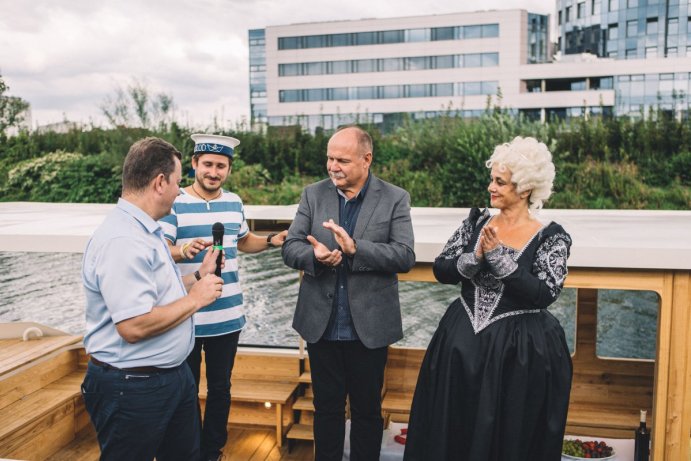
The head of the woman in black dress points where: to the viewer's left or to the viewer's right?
to the viewer's left

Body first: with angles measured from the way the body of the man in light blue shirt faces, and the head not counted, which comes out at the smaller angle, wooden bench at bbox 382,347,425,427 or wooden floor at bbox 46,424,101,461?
the wooden bench

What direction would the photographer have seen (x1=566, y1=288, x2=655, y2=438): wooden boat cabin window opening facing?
facing the viewer

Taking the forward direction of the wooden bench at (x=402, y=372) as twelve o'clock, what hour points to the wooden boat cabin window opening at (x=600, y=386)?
the wooden boat cabin window opening at (x=600, y=386) is roughly at 9 o'clock from the wooden bench at (x=402, y=372).

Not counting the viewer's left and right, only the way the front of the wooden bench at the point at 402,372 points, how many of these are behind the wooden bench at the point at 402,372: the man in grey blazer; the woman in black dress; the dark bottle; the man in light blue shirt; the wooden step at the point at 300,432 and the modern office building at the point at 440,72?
1

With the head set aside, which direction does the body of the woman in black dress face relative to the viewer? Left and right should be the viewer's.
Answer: facing the viewer and to the left of the viewer

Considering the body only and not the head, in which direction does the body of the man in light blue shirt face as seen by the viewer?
to the viewer's right

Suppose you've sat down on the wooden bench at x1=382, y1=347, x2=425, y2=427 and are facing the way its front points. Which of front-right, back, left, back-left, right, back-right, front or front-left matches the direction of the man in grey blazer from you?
front

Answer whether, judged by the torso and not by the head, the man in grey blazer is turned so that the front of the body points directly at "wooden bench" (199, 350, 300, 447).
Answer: no

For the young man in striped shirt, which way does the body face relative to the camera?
toward the camera

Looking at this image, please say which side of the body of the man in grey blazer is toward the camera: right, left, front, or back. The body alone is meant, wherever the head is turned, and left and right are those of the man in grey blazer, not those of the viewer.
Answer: front

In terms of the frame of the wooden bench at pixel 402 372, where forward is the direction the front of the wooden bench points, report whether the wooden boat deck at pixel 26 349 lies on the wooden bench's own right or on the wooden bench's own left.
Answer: on the wooden bench's own right

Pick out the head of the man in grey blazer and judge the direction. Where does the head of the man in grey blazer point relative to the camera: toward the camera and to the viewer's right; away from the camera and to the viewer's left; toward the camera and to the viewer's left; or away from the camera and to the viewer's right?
toward the camera and to the viewer's left

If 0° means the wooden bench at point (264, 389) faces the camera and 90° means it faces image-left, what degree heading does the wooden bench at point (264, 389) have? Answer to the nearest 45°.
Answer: approximately 0°
